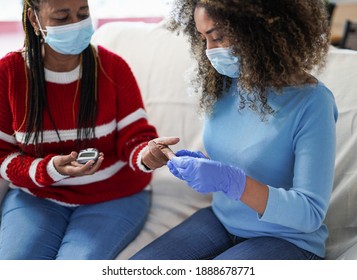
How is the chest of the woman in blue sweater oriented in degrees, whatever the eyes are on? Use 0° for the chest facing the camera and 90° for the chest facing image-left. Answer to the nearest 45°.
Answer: approximately 45°

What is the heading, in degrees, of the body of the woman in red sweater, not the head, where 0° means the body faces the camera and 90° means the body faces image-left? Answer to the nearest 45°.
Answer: approximately 0°
